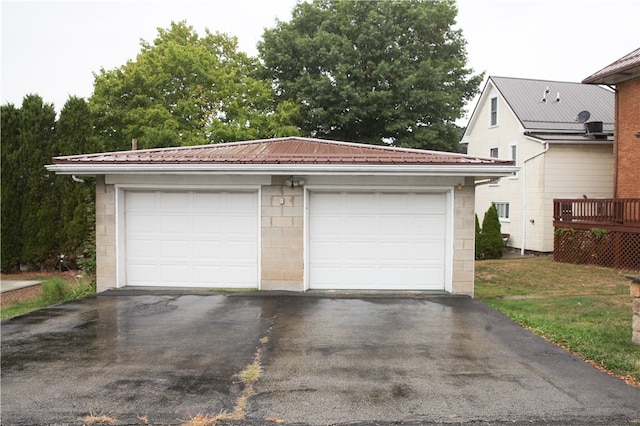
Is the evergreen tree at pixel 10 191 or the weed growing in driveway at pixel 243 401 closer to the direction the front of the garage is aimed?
the weed growing in driveway

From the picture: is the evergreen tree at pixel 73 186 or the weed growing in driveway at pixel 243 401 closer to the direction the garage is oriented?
the weed growing in driveway

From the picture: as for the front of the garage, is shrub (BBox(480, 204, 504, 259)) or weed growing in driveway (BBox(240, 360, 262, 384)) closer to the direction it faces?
the weed growing in driveway

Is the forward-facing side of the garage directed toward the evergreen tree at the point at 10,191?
no

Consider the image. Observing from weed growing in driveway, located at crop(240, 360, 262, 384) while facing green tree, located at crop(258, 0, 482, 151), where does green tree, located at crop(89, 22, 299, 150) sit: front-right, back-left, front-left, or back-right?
front-left

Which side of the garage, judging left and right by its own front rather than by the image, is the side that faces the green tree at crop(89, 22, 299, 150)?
back

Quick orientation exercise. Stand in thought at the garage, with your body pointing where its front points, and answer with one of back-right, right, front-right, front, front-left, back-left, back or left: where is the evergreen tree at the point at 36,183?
back-right

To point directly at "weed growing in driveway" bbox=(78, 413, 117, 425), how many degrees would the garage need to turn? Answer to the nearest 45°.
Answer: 0° — it already faces it

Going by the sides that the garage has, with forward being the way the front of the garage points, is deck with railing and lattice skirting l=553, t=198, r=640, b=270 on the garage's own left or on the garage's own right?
on the garage's own left

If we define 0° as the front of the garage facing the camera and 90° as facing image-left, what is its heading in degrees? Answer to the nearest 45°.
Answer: approximately 0°

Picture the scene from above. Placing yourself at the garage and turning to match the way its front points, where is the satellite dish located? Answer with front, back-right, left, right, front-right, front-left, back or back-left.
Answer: back-left

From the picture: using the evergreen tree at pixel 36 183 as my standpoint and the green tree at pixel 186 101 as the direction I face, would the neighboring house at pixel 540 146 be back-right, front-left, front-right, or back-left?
front-right

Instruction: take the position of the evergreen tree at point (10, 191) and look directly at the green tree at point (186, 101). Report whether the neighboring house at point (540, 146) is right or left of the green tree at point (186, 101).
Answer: right

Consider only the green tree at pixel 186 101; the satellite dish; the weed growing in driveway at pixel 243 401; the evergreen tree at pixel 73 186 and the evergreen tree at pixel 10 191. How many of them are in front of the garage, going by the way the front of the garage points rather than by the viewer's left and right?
1

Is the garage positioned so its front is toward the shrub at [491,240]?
no

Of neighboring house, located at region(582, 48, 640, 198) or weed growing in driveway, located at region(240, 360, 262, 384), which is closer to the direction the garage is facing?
the weed growing in driveway

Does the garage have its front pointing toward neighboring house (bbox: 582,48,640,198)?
no

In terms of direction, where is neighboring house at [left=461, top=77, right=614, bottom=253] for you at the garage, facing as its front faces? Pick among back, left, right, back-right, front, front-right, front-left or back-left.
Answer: back-left

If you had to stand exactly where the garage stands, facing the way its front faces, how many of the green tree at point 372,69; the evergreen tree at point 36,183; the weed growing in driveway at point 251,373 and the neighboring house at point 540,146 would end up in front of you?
1
